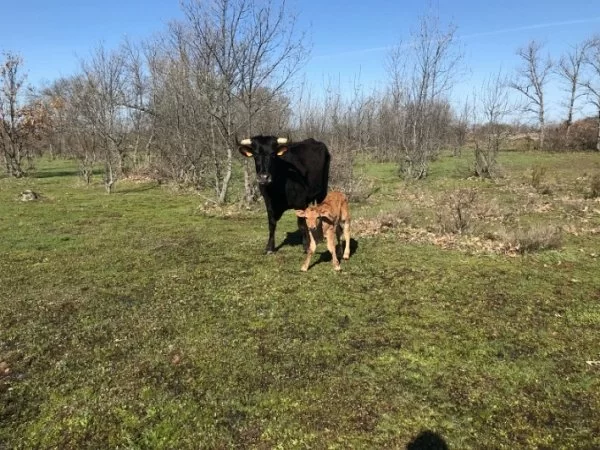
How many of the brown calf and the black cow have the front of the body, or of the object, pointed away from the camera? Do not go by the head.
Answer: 0

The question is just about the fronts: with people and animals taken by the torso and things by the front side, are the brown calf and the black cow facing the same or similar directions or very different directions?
same or similar directions

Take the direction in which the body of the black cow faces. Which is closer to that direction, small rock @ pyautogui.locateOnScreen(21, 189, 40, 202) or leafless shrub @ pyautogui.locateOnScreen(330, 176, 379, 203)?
the small rock

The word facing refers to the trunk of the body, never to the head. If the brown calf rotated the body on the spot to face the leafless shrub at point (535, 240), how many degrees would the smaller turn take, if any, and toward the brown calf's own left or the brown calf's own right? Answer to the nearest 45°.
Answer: approximately 135° to the brown calf's own left

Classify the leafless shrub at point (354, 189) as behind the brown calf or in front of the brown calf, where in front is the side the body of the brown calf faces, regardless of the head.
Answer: behind

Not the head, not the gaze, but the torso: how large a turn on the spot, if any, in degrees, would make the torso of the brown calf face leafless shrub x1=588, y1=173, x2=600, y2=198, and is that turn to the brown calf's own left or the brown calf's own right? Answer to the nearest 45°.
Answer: approximately 180°

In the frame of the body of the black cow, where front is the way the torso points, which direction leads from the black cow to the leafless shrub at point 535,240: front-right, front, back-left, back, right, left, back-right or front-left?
back-left

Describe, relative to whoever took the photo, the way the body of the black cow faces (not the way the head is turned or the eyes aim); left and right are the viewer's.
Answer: facing the viewer and to the left of the viewer

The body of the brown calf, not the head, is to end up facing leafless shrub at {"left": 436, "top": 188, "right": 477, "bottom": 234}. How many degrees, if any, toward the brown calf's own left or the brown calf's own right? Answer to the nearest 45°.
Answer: approximately 180°

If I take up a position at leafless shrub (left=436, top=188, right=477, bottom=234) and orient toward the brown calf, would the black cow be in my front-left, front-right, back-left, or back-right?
front-right

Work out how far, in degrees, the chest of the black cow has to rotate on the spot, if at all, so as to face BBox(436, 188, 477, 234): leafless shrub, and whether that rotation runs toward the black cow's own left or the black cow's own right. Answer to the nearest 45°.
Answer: approximately 135° to the black cow's own left
